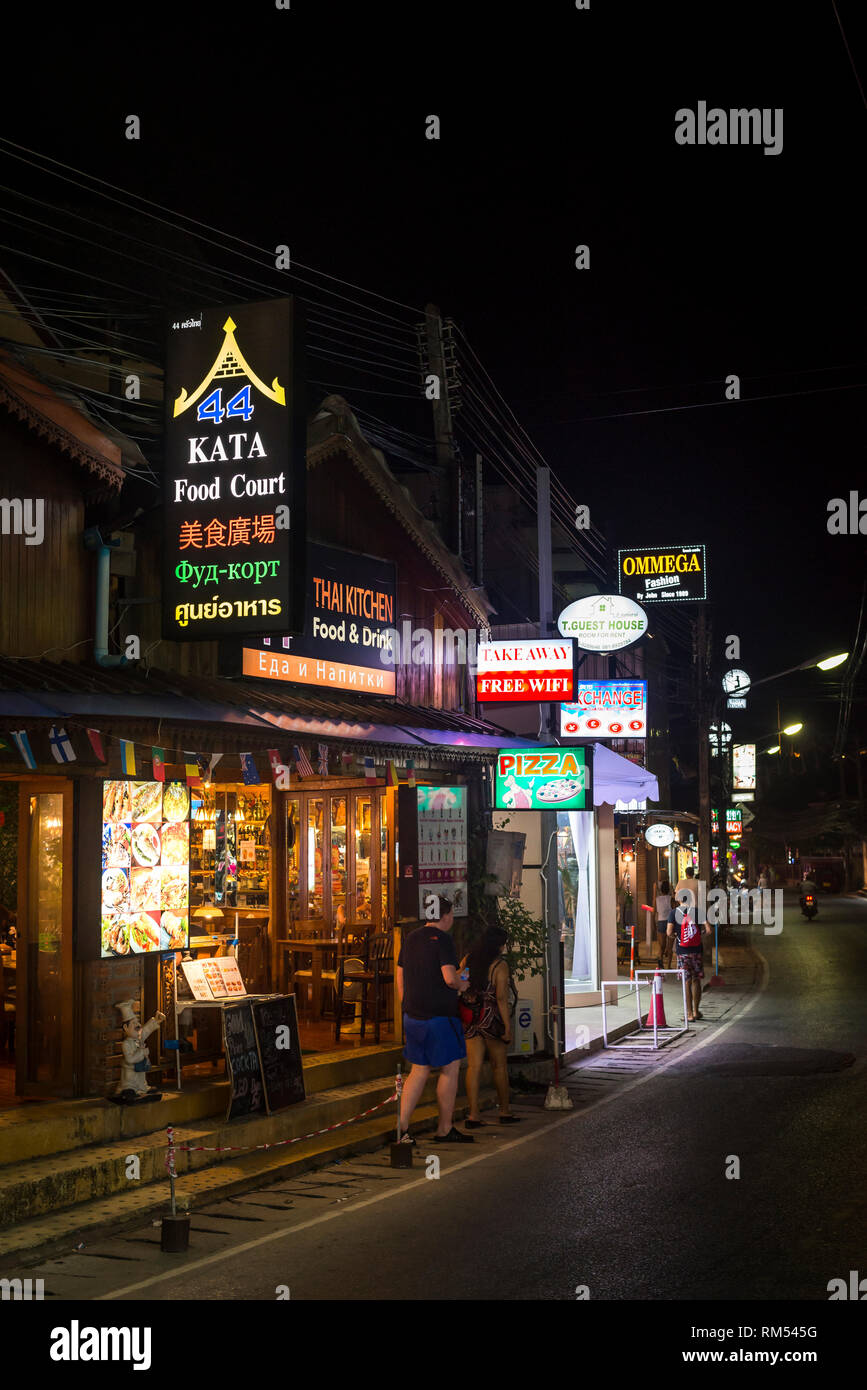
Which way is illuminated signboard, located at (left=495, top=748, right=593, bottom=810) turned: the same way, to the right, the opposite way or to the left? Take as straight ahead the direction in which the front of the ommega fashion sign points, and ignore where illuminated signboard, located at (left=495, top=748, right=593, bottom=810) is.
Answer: the same way

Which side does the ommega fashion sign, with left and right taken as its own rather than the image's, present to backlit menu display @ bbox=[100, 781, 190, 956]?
front

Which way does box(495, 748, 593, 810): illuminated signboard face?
toward the camera

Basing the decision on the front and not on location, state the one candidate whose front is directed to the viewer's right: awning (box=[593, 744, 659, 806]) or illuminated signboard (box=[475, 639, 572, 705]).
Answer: the awning

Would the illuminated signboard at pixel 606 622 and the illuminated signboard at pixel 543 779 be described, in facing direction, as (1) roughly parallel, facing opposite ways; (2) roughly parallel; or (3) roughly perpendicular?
roughly parallel

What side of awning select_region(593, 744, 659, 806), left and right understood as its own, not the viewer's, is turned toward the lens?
right

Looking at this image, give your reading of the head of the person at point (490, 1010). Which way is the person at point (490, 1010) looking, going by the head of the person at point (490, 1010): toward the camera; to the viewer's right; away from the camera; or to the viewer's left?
away from the camera

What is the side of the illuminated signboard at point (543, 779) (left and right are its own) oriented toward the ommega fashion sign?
back

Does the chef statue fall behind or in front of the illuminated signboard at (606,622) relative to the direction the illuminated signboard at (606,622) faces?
in front

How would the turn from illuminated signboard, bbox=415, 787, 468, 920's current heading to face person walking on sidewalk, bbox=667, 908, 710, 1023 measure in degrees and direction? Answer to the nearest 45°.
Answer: approximately 135° to its left

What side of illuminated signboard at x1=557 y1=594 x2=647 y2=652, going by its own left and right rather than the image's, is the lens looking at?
front

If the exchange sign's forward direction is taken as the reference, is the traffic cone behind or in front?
in front

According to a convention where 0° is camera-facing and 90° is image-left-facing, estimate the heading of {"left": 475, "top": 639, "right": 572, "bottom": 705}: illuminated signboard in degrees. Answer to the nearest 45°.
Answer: approximately 0°

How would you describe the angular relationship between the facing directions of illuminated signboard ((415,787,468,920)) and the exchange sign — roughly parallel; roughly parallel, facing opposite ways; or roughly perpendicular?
roughly parallel

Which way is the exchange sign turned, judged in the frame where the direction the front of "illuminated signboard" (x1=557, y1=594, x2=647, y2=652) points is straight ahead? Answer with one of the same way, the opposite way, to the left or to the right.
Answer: the same way

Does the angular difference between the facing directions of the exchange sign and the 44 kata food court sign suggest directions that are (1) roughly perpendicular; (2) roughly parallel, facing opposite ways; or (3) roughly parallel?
roughly parallel

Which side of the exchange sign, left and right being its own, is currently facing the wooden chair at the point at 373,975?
front
